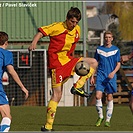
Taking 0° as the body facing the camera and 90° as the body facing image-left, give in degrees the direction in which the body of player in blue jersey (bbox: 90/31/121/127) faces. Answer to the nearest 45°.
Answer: approximately 0°

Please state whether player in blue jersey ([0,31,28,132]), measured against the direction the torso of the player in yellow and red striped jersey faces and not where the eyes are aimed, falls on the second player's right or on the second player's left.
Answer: on the second player's right

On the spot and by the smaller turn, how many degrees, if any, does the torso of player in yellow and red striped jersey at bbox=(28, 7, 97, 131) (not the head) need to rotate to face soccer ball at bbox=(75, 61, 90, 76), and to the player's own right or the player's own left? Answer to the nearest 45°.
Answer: approximately 45° to the player's own left

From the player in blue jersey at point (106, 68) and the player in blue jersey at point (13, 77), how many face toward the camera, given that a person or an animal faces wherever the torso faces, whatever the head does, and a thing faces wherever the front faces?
1

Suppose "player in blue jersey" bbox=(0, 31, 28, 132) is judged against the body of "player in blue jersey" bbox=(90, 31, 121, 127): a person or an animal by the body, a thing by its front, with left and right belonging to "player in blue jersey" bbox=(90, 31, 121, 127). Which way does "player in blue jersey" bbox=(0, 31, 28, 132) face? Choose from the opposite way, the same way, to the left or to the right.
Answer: the opposite way
